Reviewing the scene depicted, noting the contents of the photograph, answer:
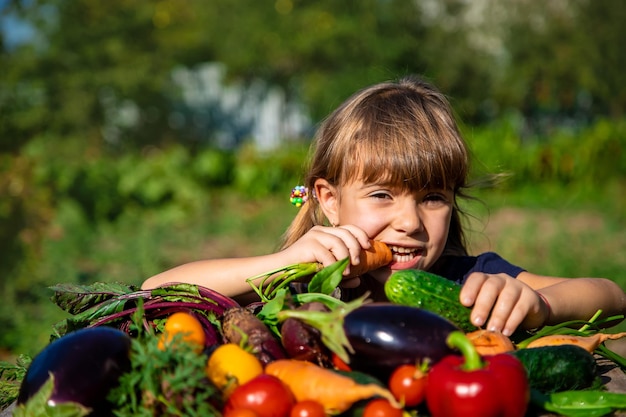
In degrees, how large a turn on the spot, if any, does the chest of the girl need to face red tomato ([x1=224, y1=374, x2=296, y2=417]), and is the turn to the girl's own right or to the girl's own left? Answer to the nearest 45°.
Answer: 0° — they already face it

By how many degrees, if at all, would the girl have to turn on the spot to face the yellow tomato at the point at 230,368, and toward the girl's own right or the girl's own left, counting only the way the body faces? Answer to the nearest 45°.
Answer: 0° — they already face it

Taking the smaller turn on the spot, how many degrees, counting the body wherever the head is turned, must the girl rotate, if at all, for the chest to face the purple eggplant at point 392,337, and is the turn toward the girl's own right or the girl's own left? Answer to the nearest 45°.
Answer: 0° — they already face it

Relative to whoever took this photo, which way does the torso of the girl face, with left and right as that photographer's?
facing the viewer

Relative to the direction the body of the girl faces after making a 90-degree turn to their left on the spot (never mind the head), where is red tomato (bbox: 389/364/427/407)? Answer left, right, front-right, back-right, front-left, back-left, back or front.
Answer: right

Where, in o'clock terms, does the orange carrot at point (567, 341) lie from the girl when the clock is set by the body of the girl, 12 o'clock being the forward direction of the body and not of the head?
The orange carrot is roughly at 11 o'clock from the girl.

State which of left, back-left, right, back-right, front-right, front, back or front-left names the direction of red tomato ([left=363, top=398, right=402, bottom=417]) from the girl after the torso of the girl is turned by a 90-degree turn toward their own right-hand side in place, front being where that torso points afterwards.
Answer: left

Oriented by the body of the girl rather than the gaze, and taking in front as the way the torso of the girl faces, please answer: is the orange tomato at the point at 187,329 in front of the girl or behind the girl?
in front

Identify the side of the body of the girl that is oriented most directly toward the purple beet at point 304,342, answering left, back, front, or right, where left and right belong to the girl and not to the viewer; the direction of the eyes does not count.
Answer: front

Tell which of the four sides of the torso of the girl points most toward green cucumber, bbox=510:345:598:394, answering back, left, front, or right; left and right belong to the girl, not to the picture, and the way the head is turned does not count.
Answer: front

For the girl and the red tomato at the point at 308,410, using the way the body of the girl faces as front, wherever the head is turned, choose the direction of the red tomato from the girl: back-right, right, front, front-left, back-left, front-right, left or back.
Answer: front
